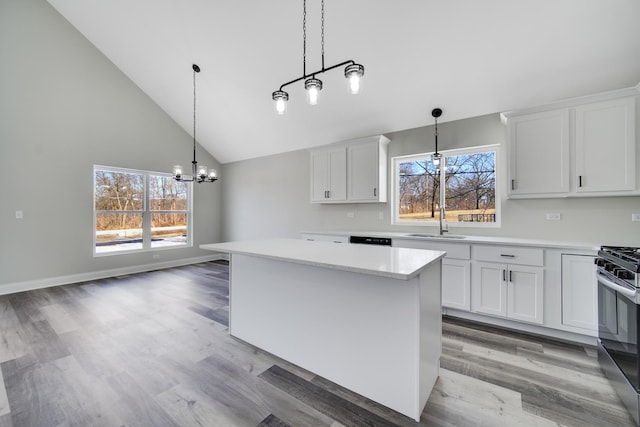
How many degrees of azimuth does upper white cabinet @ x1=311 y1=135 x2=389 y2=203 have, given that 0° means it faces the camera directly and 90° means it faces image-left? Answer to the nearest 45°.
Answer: approximately 45°

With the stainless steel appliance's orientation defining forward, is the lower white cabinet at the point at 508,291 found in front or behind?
in front

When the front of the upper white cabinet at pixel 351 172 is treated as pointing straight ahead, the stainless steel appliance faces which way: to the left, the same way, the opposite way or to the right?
to the right

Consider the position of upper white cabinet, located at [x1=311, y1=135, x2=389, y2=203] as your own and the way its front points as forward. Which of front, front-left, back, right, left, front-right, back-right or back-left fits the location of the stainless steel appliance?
left

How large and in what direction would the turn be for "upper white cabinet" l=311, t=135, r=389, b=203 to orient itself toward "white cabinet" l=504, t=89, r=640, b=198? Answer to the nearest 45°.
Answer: approximately 90° to its left

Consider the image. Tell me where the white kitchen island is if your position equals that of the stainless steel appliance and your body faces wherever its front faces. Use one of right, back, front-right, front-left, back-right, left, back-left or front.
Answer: front-left

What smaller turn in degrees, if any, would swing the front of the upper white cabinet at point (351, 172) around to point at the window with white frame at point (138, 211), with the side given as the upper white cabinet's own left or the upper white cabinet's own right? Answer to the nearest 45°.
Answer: approximately 45° to the upper white cabinet's own right

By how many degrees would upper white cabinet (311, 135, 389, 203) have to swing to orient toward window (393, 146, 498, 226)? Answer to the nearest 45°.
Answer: approximately 135° to its left

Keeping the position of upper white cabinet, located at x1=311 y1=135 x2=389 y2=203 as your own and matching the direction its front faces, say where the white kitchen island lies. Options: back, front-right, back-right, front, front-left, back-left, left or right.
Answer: front-left

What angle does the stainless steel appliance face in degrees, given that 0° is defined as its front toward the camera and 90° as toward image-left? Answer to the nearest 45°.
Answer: approximately 90°
